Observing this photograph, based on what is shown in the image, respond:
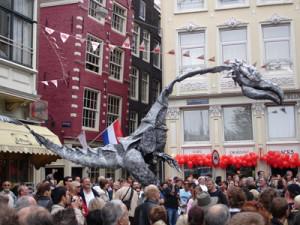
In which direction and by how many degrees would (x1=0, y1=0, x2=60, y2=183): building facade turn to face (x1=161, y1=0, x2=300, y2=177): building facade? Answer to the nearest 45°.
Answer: approximately 90° to its left

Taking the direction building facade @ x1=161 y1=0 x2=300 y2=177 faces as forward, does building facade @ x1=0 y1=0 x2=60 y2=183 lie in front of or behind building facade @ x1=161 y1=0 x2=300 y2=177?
in front

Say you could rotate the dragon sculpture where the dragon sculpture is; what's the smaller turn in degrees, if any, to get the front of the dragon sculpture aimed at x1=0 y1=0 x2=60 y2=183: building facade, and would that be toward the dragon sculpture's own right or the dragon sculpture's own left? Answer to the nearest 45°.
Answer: approximately 135° to the dragon sculpture's own left

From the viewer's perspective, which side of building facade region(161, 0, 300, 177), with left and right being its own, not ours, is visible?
front

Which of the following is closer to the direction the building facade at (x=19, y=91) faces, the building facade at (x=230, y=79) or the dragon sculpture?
the dragon sculpture

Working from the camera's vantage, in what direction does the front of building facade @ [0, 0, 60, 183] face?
facing the viewer and to the right of the viewer

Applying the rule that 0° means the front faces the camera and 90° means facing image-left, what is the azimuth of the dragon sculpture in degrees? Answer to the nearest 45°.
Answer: approximately 270°

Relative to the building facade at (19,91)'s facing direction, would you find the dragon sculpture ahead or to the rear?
ahead

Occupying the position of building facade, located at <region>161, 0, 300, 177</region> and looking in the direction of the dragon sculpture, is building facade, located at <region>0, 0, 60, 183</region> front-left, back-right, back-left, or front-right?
front-right

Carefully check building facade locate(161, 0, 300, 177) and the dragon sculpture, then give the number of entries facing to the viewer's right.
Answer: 1

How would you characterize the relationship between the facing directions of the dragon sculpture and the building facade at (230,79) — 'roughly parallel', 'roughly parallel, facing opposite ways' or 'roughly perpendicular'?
roughly perpendicular

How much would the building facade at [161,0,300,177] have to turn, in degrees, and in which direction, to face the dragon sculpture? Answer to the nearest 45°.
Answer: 0° — it already faces it

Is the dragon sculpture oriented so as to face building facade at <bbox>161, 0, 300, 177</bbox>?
no

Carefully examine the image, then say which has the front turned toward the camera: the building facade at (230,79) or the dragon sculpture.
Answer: the building facade
